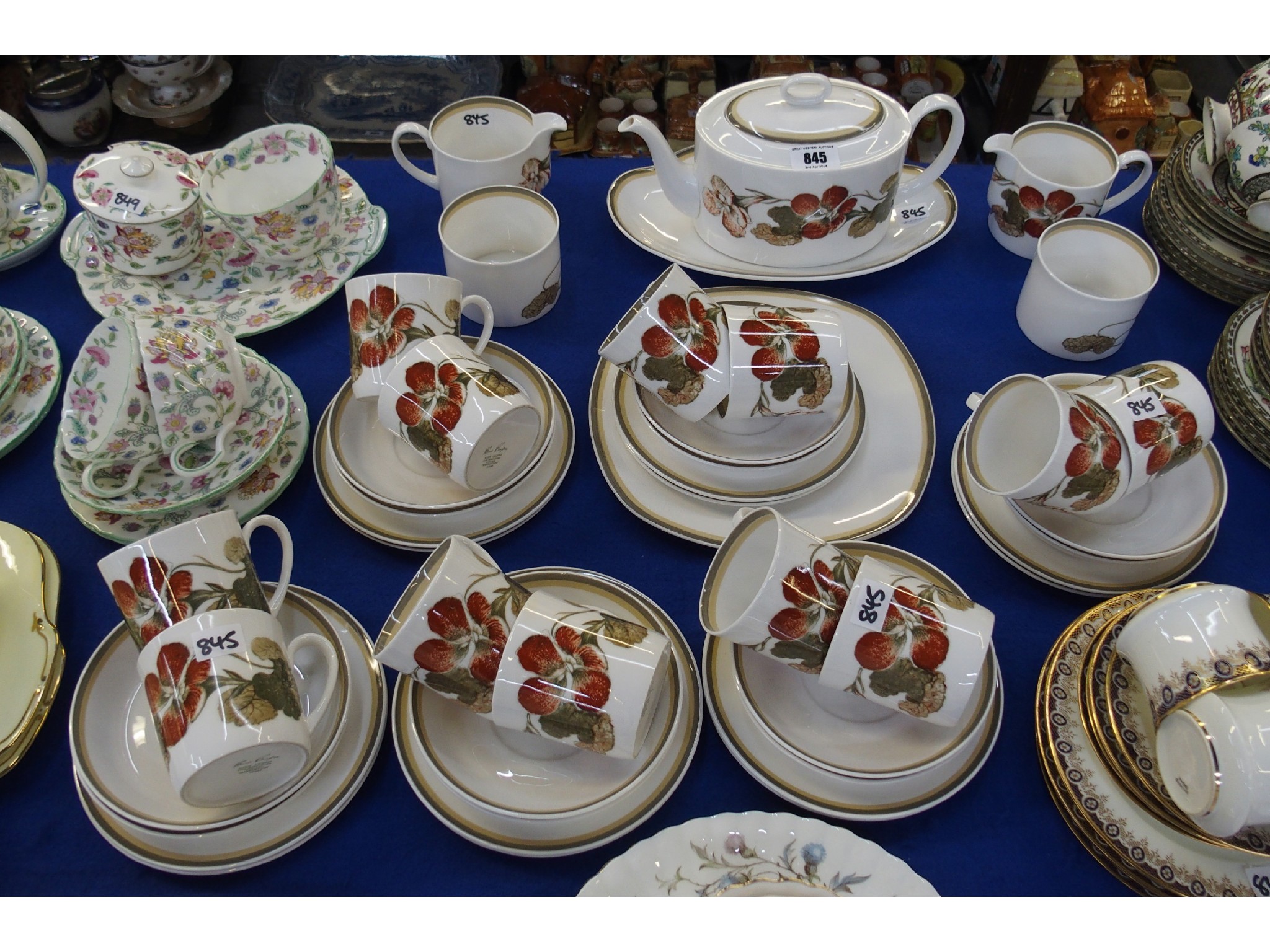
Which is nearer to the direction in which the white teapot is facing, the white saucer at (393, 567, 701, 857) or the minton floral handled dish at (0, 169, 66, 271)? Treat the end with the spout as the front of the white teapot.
the minton floral handled dish

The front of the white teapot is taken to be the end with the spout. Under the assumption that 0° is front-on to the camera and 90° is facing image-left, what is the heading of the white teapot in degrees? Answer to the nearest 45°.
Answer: approximately 90°

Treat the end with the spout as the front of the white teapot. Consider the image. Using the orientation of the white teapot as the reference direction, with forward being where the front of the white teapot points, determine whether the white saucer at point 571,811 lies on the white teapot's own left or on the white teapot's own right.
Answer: on the white teapot's own left

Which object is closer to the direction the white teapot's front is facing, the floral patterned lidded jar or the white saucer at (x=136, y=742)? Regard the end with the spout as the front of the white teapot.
the floral patterned lidded jar

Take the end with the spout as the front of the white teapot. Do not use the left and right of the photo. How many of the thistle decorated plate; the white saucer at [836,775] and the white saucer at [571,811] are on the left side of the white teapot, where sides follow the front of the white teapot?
3
